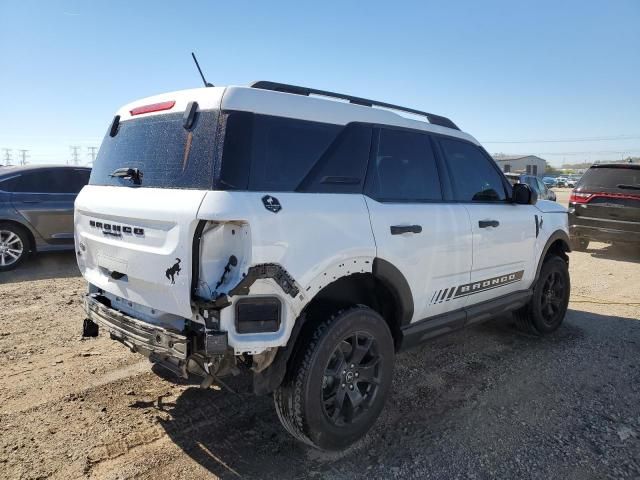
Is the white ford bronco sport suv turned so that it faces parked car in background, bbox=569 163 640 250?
yes

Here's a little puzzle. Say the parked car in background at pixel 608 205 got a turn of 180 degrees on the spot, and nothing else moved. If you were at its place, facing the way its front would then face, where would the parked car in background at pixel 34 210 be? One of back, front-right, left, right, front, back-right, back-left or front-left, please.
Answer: front-right

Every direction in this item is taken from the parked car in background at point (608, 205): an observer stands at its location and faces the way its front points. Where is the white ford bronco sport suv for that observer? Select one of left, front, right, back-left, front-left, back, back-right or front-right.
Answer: back

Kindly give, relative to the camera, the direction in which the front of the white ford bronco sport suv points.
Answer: facing away from the viewer and to the right of the viewer

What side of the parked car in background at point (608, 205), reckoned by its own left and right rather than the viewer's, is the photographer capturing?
back
